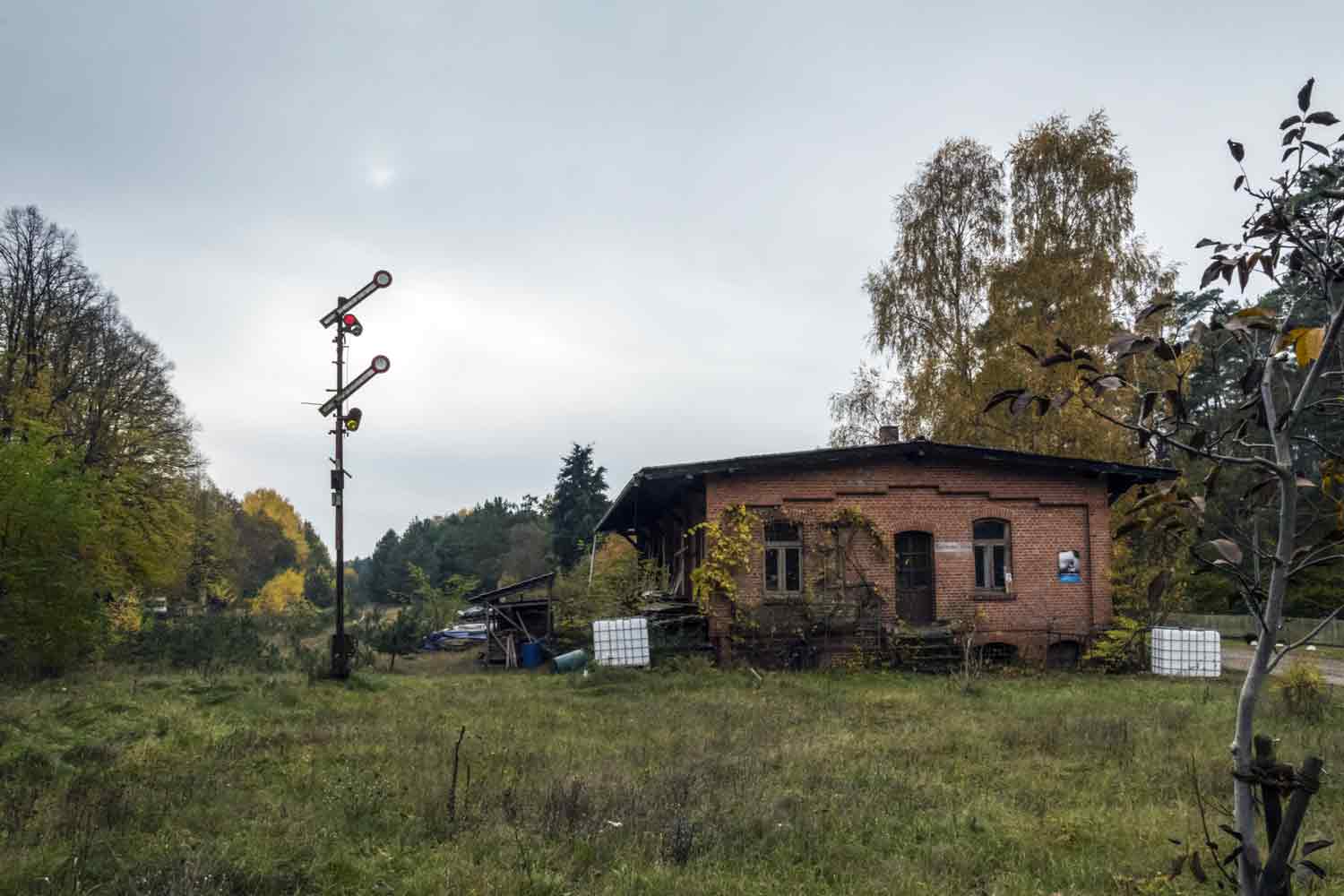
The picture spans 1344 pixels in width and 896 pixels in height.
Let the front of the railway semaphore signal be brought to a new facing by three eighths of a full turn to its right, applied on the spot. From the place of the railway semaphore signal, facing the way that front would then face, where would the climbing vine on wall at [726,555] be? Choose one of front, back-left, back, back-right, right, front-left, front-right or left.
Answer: back-right

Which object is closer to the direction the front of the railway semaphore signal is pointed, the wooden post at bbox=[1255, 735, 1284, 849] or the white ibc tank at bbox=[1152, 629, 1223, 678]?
the wooden post

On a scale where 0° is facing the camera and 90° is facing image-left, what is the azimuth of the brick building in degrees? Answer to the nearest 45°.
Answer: approximately 0°

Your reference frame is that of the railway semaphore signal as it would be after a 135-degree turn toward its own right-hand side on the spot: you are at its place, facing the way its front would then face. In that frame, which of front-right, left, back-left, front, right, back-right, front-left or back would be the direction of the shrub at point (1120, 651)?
back-right

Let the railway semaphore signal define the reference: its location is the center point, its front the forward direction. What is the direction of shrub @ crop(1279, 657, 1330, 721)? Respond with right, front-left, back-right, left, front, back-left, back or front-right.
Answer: front-left

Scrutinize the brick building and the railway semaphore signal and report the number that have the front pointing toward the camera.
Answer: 2

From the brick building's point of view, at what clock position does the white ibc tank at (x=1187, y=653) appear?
The white ibc tank is roughly at 9 o'clock from the brick building.

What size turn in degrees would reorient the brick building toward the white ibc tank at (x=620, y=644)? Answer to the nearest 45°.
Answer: approximately 45° to its right

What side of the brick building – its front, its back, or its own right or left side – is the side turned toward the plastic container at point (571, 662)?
right

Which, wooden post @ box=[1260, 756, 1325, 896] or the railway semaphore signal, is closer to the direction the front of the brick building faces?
the wooden post

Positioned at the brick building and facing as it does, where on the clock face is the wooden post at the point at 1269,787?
The wooden post is roughly at 12 o'clock from the brick building.

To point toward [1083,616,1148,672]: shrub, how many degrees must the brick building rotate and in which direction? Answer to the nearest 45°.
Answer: approximately 90° to its left
